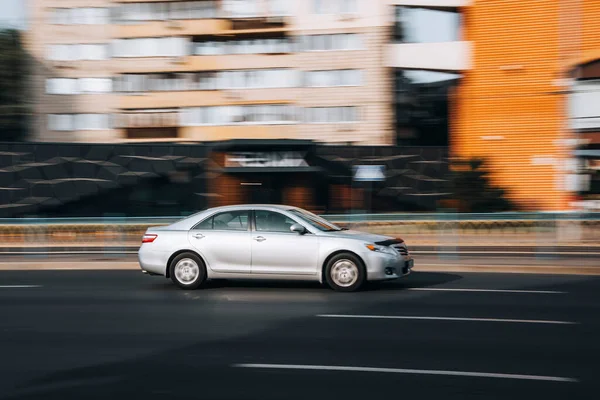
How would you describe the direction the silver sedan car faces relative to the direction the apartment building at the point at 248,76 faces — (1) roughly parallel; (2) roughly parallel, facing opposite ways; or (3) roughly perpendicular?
roughly perpendicular

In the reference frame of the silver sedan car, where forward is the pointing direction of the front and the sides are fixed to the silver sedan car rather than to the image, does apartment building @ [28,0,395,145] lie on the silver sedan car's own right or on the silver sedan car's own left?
on the silver sedan car's own left

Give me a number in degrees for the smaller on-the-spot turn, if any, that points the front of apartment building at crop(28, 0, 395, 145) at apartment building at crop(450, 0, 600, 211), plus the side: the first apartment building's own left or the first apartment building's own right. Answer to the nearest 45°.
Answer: approximately 45° to the first apartment building's own left

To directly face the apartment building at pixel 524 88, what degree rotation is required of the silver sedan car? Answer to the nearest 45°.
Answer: approximately 45° to its left

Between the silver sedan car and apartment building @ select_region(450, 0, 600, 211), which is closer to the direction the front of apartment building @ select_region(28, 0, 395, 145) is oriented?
the silver sedan car

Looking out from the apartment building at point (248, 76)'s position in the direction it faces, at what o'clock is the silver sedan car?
The silver sedan car is roughly at 12 o'clock from the apartment building.

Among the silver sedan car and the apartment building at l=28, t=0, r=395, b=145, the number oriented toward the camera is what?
1

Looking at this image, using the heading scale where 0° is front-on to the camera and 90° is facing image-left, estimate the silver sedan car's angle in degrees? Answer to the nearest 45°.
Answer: approximately 270°
